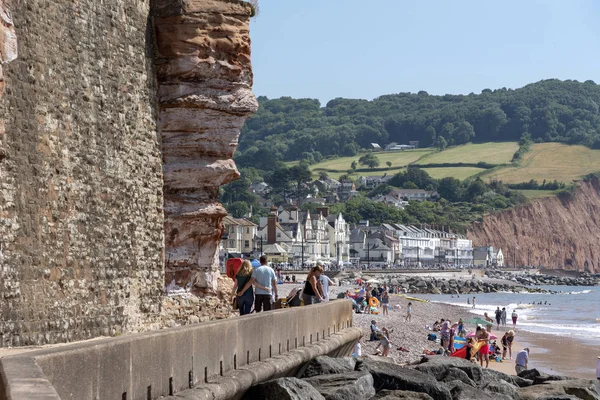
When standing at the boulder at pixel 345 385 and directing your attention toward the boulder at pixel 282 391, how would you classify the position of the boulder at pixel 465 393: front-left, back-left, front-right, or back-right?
back-left

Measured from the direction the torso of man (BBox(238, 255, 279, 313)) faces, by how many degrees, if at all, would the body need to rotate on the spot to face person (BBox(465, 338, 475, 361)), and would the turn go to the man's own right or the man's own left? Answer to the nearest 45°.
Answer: approximately 45° to the man's own right

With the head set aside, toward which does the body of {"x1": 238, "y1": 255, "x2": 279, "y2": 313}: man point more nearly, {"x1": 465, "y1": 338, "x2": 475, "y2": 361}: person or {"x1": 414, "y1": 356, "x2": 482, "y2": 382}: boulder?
the person

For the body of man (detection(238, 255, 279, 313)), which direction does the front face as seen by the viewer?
away from the camera

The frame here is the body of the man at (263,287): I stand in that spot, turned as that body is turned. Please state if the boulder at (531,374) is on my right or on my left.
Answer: on my right

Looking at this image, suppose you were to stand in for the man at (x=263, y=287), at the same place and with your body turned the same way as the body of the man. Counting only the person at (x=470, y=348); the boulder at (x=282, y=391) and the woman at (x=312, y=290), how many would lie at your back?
1

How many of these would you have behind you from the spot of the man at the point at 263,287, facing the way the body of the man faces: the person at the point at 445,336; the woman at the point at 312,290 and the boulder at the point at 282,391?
1
